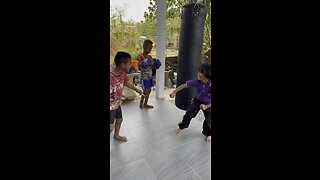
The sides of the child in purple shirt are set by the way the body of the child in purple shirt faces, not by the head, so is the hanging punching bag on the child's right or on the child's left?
on the child's right

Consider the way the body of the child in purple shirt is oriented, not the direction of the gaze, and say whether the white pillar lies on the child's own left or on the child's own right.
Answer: on the child's own right

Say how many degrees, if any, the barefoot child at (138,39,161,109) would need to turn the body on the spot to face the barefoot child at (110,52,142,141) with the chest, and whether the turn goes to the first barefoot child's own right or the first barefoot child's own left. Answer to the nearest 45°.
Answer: approximately 90° to the first barefoot child's own right

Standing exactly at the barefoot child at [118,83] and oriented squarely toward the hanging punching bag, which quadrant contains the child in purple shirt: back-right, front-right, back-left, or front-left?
front-right

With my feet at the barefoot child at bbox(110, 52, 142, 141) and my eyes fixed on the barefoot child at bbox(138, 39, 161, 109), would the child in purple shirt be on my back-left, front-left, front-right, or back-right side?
front-right

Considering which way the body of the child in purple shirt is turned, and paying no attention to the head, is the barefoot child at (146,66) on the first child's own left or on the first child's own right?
on the first child's own right

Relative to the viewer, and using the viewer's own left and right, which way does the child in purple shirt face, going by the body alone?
facing the viewer and to the left of the viewer
